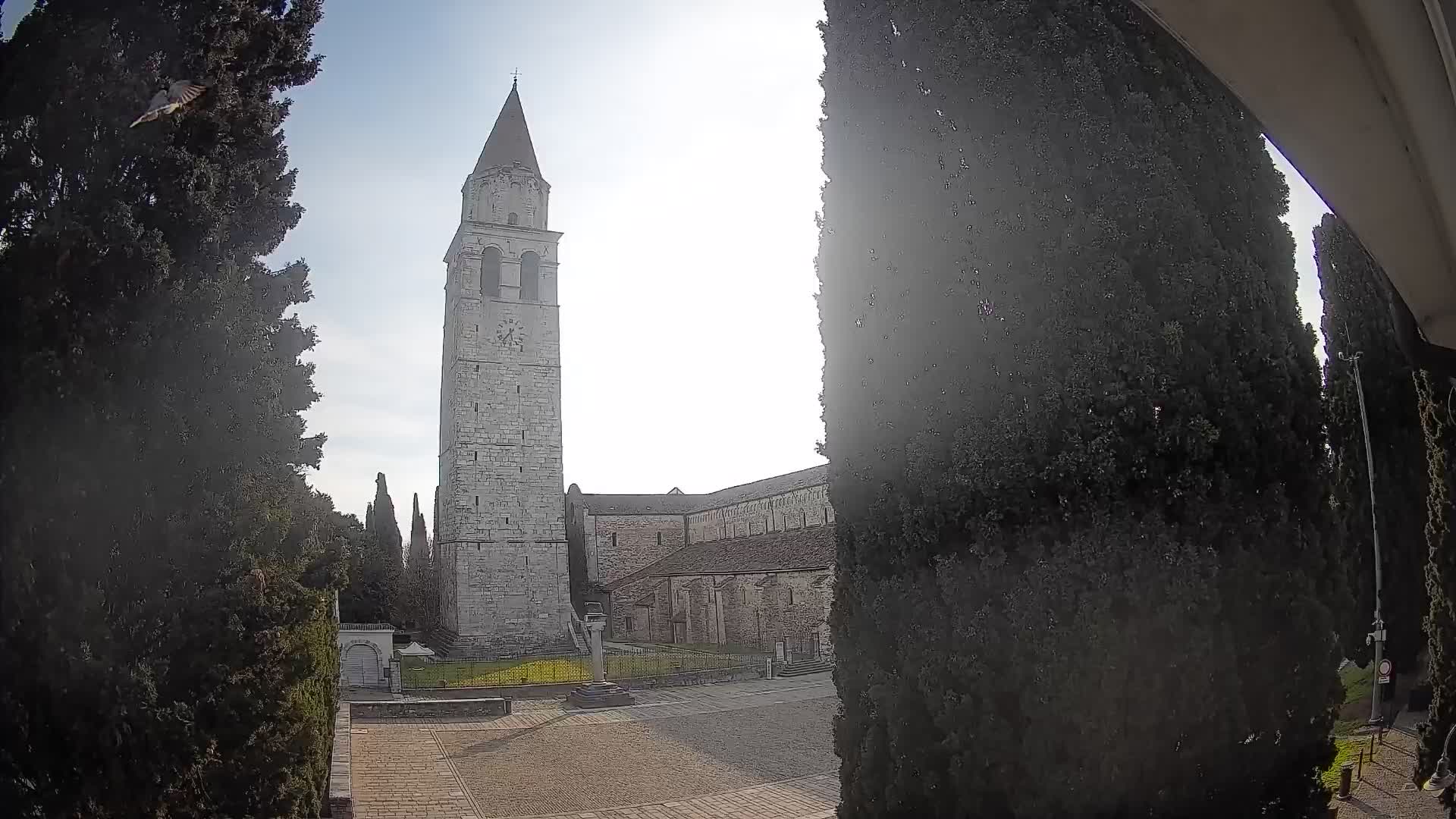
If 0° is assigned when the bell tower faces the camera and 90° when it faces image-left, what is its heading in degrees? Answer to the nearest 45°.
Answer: approximately 0°

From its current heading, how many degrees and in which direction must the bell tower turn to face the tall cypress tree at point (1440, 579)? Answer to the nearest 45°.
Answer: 0° — it already faces it

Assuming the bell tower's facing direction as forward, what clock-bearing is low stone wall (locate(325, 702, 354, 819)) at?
The low stone wall is roughly at 12 o'clock from the bell tower.

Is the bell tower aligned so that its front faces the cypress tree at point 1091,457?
yes
